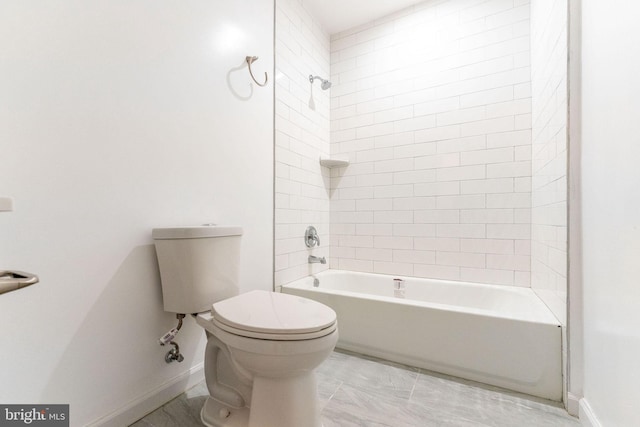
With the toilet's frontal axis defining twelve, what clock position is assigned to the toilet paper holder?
The toilet paper holder is roughly at 3 o'clock from the toilet.

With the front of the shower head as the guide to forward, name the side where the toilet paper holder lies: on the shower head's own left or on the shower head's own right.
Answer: on the shower head's own right

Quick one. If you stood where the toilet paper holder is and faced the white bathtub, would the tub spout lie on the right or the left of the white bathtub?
left

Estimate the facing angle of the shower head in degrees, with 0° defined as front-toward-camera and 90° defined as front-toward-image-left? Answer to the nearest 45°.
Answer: approximately 315°

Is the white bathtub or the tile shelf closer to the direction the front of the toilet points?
the white bathtub

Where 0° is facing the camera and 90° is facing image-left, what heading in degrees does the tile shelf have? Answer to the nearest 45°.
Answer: approximately 0°

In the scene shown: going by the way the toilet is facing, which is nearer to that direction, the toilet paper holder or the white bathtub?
the white bathtub

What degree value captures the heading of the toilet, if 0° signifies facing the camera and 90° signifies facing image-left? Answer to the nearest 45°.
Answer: approximately 315°
